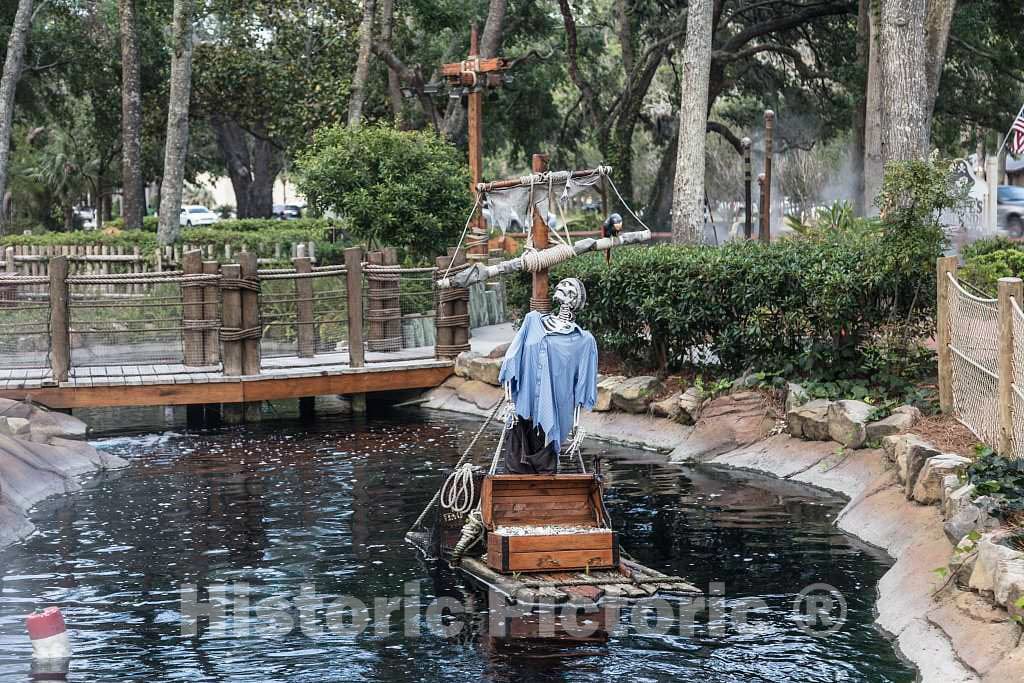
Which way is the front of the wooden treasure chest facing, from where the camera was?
facing the viewer

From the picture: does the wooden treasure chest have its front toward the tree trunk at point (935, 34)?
no

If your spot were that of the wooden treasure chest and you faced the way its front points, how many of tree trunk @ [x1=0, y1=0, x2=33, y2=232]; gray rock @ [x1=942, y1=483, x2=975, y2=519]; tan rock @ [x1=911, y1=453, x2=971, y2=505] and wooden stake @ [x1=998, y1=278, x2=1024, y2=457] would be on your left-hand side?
3

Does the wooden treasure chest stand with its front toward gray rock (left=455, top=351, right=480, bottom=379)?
no

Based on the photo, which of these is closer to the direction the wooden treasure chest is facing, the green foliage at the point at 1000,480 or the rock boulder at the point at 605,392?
the green foliage

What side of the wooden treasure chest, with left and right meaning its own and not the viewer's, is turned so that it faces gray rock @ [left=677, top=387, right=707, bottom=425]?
back

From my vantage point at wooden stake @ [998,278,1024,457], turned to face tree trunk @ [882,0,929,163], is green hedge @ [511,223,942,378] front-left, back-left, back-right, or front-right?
front-left

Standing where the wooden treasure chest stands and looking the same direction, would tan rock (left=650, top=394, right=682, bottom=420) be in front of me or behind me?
behind

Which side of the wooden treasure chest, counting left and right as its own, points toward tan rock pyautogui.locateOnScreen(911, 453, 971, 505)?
left

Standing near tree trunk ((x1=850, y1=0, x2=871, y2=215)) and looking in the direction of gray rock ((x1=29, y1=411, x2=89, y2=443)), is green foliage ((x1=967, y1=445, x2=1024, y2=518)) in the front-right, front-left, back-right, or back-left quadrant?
front-left

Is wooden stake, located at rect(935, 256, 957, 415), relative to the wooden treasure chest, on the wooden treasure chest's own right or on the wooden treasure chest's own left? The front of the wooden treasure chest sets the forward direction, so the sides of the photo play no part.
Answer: on the wooden treasure chest's own left

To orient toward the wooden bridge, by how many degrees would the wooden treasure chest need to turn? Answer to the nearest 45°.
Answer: approximately 135° to its right

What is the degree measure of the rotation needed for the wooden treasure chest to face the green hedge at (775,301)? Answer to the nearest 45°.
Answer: approximately 135° to its left

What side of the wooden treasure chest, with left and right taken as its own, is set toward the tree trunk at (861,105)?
back

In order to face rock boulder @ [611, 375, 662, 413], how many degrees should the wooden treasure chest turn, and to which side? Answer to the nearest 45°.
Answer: approximately 180°

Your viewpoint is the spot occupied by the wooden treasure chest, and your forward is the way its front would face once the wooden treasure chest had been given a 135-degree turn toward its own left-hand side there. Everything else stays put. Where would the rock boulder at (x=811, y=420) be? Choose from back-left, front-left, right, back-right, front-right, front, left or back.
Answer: front

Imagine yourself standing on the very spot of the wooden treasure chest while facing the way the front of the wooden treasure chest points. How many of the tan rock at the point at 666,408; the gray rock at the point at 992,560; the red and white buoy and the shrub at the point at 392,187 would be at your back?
2

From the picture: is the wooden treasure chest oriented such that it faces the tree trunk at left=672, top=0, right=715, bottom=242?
no

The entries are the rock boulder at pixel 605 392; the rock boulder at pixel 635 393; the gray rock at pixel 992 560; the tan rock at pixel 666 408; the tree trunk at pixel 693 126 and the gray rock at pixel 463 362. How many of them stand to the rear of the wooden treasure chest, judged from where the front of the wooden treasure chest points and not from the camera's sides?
5

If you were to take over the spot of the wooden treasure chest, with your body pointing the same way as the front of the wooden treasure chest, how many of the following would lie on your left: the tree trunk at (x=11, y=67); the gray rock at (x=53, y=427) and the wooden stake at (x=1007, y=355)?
1
